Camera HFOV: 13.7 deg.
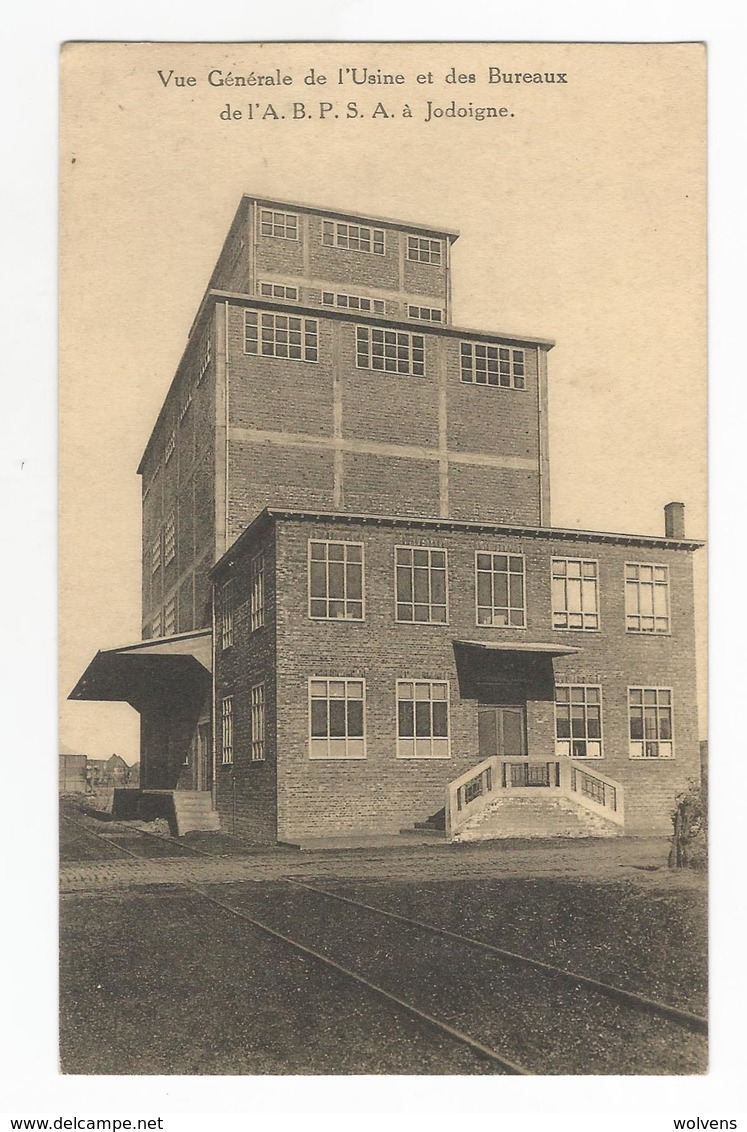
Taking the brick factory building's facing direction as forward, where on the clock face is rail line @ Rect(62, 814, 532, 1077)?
The rail line is roughly at 12 o'clock from the brick factory building.

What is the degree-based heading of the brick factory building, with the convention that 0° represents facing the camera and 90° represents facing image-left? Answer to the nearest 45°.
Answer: approximately 0°

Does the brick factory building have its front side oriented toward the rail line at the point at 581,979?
yes
